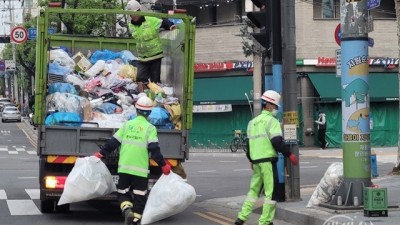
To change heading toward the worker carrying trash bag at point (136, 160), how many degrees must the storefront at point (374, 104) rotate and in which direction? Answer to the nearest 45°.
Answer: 0° — it already faces them

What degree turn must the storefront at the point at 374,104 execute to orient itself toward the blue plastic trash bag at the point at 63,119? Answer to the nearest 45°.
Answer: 0° — it already faces it

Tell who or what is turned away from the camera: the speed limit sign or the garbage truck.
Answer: the garbage truck

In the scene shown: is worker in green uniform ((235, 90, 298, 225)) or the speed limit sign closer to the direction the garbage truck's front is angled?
the speed limit sign

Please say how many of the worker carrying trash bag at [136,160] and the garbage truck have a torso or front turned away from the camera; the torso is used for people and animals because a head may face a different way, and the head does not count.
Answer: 2

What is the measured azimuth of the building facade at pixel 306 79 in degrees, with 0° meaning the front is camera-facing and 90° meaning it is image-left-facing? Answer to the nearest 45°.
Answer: approximately 0°

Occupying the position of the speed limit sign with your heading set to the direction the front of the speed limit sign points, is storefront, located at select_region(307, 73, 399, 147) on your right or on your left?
on your left

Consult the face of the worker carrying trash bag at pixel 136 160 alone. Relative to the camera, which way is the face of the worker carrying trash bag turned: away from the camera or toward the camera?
away from the camera

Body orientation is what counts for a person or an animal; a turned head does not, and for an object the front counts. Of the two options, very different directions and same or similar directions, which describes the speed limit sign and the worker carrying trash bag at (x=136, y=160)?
very different directions

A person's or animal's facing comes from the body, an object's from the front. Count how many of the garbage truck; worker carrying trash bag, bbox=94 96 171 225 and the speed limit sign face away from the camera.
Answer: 2

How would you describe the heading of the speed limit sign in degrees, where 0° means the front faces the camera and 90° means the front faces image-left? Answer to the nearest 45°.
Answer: approximately 0°
